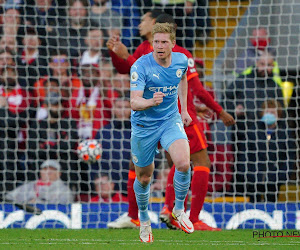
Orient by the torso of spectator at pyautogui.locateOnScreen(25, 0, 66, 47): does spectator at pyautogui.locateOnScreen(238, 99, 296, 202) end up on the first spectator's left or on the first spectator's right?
on the first spectator's left

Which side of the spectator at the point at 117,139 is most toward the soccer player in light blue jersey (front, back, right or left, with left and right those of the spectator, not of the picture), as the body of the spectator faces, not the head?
front

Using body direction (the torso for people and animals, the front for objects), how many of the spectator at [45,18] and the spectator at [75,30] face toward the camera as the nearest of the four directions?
2
